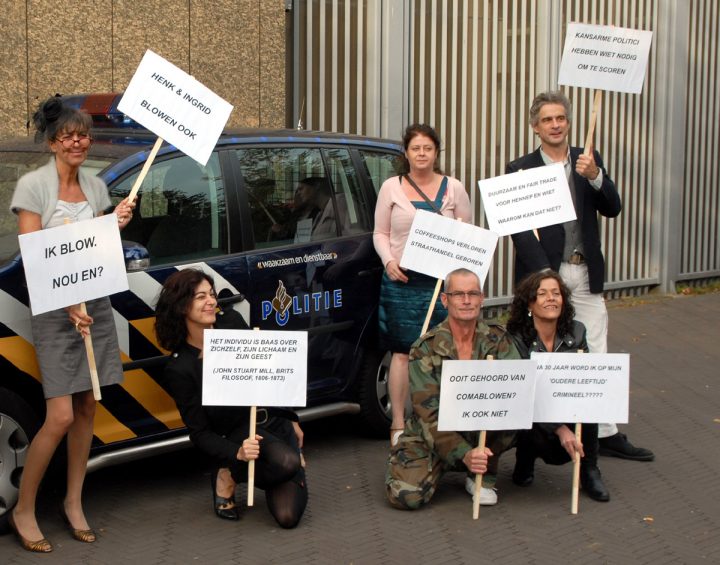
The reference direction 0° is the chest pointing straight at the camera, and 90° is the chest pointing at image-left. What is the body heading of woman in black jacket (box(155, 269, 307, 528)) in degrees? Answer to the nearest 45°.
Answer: approximately 315°

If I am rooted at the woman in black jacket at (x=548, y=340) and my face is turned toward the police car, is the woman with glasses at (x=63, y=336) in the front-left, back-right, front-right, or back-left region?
front-left

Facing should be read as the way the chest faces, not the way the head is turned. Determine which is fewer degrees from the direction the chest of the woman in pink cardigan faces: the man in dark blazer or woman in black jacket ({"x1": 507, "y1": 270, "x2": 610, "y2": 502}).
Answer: the woman in black jacket

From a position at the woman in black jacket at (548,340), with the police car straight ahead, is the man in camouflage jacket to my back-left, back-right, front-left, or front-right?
front-left

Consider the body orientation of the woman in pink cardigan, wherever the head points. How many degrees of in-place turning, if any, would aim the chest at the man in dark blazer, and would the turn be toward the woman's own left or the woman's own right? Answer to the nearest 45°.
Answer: approximately 90° to the woman's own left

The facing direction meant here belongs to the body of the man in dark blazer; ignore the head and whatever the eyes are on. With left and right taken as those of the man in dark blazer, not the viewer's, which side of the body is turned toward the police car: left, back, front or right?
right

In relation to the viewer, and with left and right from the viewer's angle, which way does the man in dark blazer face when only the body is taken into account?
facing the viewer and to the right of the viewer

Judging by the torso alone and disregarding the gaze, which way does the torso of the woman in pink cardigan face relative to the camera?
toward the camera

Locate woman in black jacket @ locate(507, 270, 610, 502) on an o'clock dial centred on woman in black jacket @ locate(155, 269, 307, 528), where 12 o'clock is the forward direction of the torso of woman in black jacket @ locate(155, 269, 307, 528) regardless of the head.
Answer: woman in black jacket @ locate(507, 270, 610, 502) is roughly at 10 o'clock from woman in black jacket @ locate(155, 269, 307, 528).

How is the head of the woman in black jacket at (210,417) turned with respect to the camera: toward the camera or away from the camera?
toward the camera

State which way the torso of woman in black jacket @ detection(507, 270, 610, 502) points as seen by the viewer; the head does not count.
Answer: toward the camera

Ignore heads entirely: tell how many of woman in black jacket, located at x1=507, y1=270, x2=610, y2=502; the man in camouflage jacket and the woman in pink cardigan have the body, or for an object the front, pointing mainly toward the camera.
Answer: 3

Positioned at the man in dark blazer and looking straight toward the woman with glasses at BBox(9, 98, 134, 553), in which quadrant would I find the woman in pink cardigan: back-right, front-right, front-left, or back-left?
front-right

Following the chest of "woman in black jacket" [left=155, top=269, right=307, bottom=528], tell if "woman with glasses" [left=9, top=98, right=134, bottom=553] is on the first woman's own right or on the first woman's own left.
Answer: on the first woman's own right
